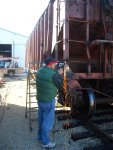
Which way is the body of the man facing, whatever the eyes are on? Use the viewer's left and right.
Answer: facing away from the viewer and to the right of the viewer

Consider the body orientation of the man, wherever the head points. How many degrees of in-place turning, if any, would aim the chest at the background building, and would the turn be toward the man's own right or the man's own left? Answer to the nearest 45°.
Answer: approximately 45° to the man's own left

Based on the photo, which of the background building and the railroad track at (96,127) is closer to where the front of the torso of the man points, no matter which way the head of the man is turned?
the railroad track

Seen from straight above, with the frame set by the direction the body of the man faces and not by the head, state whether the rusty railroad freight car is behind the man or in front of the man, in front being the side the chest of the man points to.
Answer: in front

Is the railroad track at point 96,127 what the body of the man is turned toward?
yes
